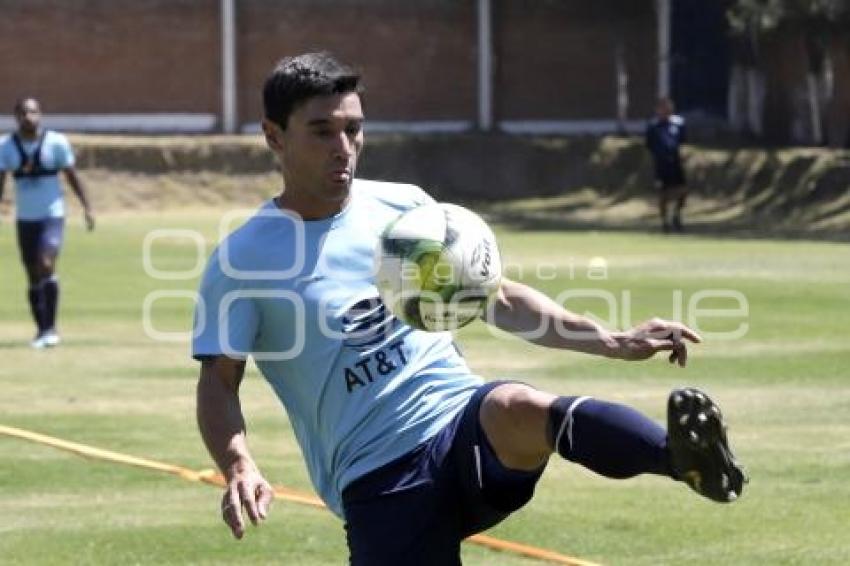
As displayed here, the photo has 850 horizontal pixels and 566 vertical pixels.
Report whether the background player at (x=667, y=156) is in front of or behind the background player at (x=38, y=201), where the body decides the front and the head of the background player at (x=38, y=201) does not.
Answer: behind

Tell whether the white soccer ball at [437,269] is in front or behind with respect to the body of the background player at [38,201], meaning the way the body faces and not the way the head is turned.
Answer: in front

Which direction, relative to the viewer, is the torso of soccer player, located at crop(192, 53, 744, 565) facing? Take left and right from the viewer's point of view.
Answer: facing the viewer and to the right of the viewer

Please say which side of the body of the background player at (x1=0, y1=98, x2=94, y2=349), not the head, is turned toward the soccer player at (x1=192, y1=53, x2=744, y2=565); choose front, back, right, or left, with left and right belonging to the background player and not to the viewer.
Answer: front

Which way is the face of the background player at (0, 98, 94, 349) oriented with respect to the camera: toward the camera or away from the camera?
toward the camera

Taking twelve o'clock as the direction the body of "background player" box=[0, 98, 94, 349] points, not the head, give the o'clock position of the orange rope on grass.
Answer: The orange rope on grass is roughly at 12 o'clock from the background player.

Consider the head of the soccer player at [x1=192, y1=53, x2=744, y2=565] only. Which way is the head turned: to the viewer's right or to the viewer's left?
to the viewer's right

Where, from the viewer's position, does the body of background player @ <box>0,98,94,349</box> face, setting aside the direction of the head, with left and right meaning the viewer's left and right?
facing the viewer
